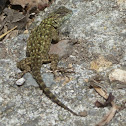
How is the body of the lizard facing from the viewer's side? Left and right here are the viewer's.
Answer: facing away from the viewer and to the right of the viewer

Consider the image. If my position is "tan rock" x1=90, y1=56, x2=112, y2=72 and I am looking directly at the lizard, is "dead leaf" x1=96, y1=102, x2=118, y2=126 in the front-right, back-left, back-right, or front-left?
back-left

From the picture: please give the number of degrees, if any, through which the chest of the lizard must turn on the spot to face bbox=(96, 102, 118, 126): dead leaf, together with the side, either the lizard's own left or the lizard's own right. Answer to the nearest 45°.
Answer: approximately 90° to the lizard's own right

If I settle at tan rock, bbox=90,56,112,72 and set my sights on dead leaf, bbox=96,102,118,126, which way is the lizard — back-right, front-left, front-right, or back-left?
back-right

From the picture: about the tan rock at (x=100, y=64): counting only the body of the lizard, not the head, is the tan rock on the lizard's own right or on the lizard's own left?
on the lizard's own right
